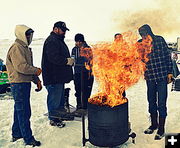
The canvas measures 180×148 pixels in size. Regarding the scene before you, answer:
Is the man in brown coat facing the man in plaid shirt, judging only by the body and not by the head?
yes

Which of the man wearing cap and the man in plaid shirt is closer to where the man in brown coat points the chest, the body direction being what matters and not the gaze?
the man in plaid shirt

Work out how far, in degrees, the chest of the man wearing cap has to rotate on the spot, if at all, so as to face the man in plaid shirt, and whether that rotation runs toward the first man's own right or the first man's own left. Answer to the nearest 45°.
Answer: approximately 45° to the first man's own right

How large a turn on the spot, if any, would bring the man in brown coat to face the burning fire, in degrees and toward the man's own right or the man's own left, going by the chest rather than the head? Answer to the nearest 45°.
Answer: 0° — they already face it

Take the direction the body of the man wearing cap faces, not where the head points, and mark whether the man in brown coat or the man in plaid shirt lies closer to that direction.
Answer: the man in plaid shirt

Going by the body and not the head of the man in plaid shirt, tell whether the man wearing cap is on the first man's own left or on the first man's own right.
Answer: on the first man's own right

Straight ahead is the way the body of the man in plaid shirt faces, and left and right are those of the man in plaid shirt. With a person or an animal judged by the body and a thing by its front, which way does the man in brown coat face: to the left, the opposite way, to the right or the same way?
the opposite way

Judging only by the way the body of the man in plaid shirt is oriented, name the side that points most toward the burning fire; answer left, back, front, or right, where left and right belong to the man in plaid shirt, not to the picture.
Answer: front

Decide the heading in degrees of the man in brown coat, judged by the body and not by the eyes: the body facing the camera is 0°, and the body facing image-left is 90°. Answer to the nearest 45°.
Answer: approximately 270°

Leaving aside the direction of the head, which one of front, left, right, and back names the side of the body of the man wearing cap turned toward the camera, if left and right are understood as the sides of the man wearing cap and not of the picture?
right

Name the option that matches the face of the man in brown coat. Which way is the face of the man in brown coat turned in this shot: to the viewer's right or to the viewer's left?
to the viewer's right

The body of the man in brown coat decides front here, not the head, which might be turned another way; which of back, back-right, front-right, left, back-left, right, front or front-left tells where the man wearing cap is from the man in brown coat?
front-left
